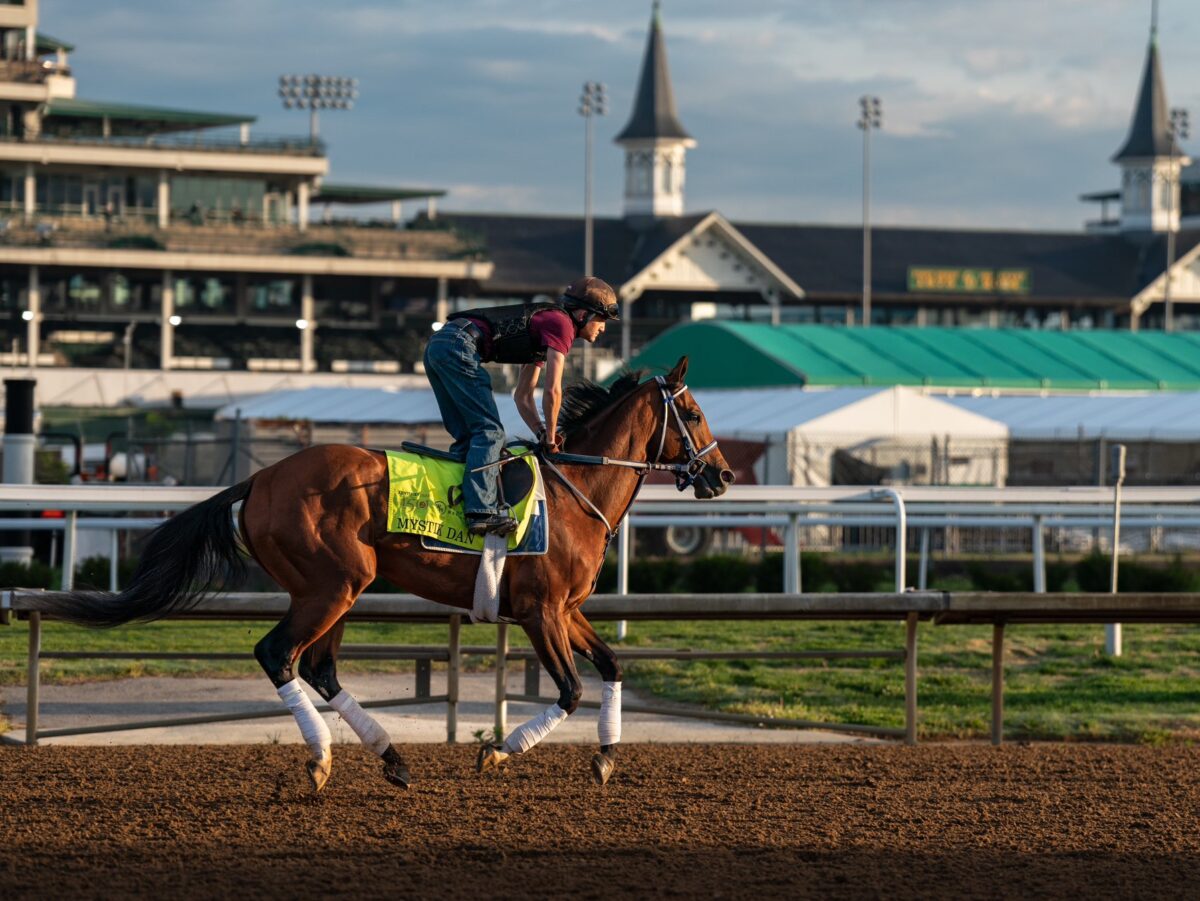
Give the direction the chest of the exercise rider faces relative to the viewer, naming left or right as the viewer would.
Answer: facing to the right of the viewer

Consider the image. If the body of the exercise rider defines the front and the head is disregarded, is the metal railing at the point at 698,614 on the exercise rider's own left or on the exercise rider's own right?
on the exercise rider's own left

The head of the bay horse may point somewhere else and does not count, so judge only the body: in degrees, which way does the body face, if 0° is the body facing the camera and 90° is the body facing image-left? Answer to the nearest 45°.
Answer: approximately 270°

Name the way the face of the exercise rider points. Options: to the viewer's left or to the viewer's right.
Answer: to the viewer's right

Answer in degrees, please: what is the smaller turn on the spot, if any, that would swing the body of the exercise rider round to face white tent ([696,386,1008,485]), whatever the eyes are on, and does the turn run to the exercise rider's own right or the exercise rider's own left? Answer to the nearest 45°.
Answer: approximately 90° to the exercise rider's own left
